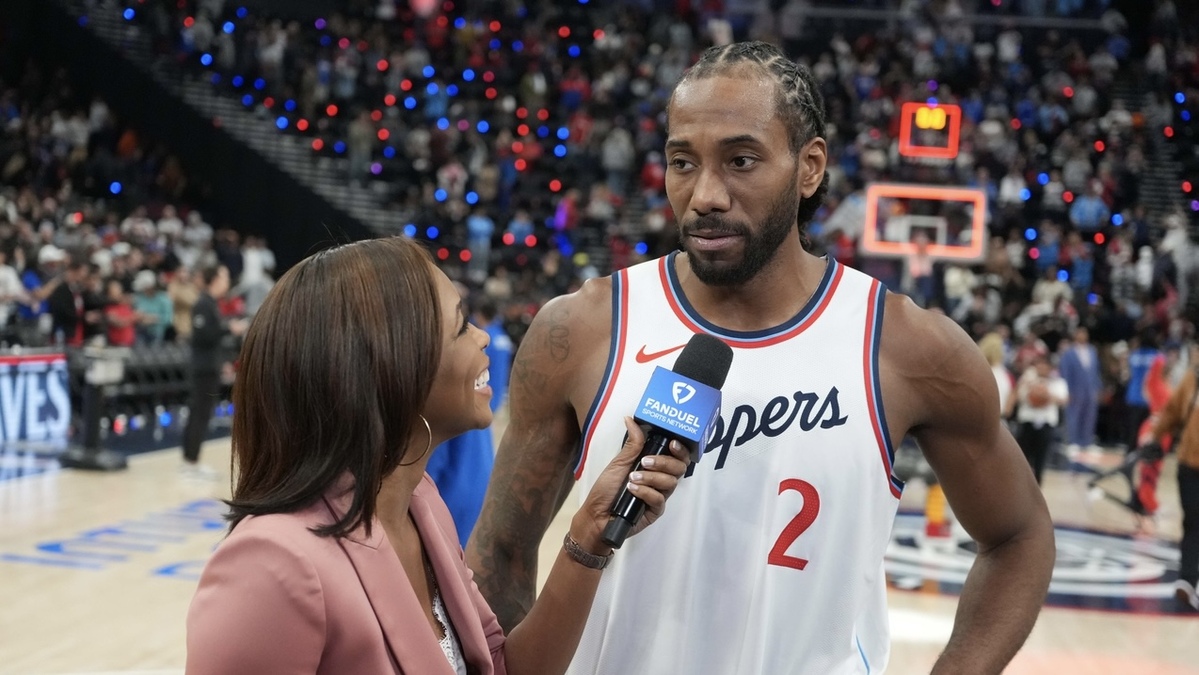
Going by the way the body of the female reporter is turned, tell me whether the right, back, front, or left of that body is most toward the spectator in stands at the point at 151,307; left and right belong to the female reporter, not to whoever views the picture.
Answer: left

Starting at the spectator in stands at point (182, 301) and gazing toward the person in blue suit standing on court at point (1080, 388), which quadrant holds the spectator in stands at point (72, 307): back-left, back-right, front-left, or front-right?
back-right

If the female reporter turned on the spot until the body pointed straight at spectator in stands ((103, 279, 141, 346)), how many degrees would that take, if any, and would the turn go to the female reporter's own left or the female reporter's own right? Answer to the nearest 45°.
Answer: approximately 90° to the female reporter's own left

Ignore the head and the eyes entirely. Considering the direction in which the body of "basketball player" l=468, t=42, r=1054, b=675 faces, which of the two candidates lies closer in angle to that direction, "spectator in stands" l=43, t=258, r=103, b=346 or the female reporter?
the female reporter

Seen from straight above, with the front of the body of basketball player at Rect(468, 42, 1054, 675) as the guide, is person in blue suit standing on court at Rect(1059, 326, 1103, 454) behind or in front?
behind

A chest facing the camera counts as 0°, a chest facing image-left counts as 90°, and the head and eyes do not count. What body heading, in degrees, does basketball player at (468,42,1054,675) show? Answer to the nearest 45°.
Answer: approximately 0°

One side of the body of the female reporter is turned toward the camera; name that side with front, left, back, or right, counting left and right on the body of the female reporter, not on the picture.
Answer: right

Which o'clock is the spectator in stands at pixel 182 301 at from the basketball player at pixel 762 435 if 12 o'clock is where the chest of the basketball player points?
The spectator in stands is roughly at 5 o'clock from the basketball player.

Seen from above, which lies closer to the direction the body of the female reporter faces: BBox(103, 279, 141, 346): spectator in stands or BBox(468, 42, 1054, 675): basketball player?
the basketball player

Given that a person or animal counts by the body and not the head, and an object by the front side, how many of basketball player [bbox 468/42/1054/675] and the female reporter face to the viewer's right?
1

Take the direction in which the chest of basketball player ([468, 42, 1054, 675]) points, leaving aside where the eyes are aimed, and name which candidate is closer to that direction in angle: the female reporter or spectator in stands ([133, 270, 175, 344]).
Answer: the female reporter
